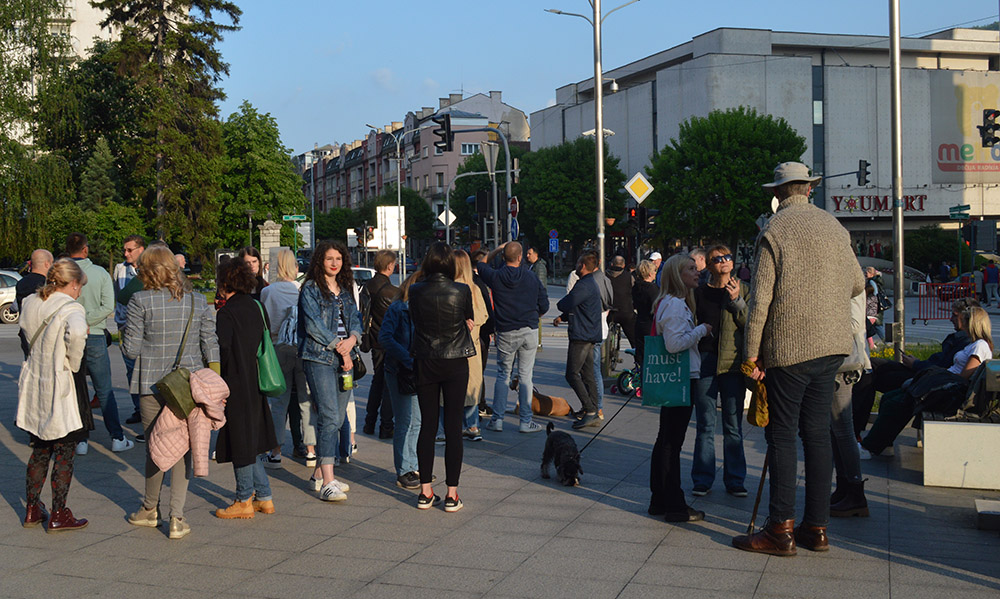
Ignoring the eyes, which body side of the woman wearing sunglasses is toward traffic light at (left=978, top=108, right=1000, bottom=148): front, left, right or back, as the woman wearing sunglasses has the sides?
back

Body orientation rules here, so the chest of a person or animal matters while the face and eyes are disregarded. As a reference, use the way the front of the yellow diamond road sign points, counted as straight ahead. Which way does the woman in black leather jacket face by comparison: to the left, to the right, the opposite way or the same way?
the opposite way

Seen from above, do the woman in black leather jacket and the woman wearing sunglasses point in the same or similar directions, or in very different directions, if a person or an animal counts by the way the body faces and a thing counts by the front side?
very different directions

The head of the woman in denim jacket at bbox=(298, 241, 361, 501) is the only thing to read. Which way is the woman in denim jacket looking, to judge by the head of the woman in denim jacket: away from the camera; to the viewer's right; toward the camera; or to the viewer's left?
toward the camera

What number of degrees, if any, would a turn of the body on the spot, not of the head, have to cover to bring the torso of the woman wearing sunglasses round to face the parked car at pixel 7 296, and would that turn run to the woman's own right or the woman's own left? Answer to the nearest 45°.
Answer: approximately 135° to the woman's own right

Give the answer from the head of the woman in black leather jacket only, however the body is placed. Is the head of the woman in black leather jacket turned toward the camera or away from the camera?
away from the camera

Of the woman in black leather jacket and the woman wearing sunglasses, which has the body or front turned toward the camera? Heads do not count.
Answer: the woman wearing sunglasses

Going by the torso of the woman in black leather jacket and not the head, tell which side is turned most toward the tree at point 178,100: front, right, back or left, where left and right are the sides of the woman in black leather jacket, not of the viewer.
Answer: front

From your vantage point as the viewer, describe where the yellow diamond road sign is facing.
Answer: facing the viewer

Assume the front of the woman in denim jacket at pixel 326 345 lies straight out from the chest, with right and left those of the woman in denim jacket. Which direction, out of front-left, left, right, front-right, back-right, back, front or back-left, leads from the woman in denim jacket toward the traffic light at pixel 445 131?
back-left

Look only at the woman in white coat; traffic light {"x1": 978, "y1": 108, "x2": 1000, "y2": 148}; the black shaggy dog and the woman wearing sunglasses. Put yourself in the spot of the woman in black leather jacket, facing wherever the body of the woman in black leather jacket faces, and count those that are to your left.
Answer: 1

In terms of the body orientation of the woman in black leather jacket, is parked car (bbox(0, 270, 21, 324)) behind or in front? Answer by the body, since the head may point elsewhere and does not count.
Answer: in front

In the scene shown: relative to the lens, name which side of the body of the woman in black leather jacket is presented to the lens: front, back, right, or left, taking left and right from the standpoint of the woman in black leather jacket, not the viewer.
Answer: back

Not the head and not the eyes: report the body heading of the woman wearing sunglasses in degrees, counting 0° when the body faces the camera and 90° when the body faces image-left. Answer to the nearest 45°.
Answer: approximately 0°

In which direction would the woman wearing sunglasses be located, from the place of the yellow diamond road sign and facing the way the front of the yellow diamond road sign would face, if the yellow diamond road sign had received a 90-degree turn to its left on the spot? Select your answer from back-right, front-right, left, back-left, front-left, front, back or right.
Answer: right

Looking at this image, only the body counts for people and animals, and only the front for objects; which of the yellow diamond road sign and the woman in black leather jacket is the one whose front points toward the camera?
the yellow diamond road sign

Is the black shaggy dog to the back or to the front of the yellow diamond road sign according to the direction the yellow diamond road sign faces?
to the front
